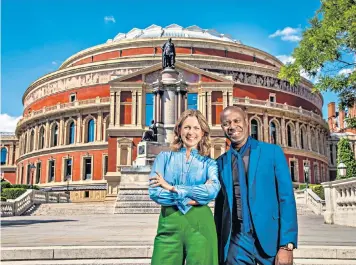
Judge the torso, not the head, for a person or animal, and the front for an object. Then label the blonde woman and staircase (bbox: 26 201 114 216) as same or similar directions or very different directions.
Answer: same or similar directions

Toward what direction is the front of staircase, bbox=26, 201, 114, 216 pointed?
toward the camera

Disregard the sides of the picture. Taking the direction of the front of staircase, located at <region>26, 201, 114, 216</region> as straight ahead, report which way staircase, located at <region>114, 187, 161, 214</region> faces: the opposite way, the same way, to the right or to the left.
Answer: the same way

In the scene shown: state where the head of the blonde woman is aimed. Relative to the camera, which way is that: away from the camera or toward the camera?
toward the camera

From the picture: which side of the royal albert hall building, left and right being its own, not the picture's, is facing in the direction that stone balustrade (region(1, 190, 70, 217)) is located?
front

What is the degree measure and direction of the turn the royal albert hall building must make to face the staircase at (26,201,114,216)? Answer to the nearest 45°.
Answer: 0° — it already faces it

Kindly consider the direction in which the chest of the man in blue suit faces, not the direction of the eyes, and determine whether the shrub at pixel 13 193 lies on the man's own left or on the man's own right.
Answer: on the man's own right

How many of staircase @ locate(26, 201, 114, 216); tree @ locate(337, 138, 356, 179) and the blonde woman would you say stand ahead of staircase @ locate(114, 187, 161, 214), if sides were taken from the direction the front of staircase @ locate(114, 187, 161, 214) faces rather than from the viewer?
1

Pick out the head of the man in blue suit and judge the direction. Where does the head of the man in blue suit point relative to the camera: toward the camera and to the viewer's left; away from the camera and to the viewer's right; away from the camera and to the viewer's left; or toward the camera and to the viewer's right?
toward the camera and to the viewer's left

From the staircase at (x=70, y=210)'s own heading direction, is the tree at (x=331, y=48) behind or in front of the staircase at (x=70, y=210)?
in front

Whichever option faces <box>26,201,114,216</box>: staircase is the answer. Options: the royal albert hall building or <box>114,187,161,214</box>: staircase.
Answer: the royal albert hall building

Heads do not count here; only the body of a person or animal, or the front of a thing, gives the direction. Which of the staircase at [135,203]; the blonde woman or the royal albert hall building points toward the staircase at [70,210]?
the royal albert hall building

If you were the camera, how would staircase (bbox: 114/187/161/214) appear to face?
facing the viewer

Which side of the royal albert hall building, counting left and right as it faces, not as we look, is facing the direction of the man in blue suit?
front

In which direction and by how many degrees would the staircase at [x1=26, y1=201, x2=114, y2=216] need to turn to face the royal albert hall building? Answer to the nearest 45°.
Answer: approximately 180°

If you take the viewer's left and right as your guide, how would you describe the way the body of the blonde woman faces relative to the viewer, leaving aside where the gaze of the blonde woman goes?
facing the viewer
